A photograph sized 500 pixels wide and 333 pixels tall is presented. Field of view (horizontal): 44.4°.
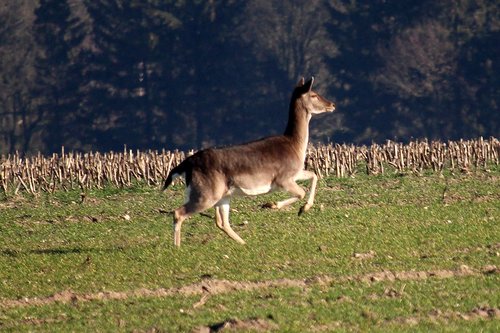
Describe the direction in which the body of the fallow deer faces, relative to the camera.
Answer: to the viewer's right
